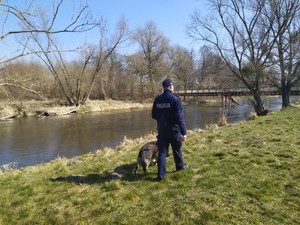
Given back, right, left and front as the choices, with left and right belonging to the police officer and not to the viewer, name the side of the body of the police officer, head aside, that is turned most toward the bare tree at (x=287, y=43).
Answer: front

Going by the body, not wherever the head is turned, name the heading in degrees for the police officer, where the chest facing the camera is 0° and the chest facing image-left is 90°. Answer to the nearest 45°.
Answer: approximately 225°
